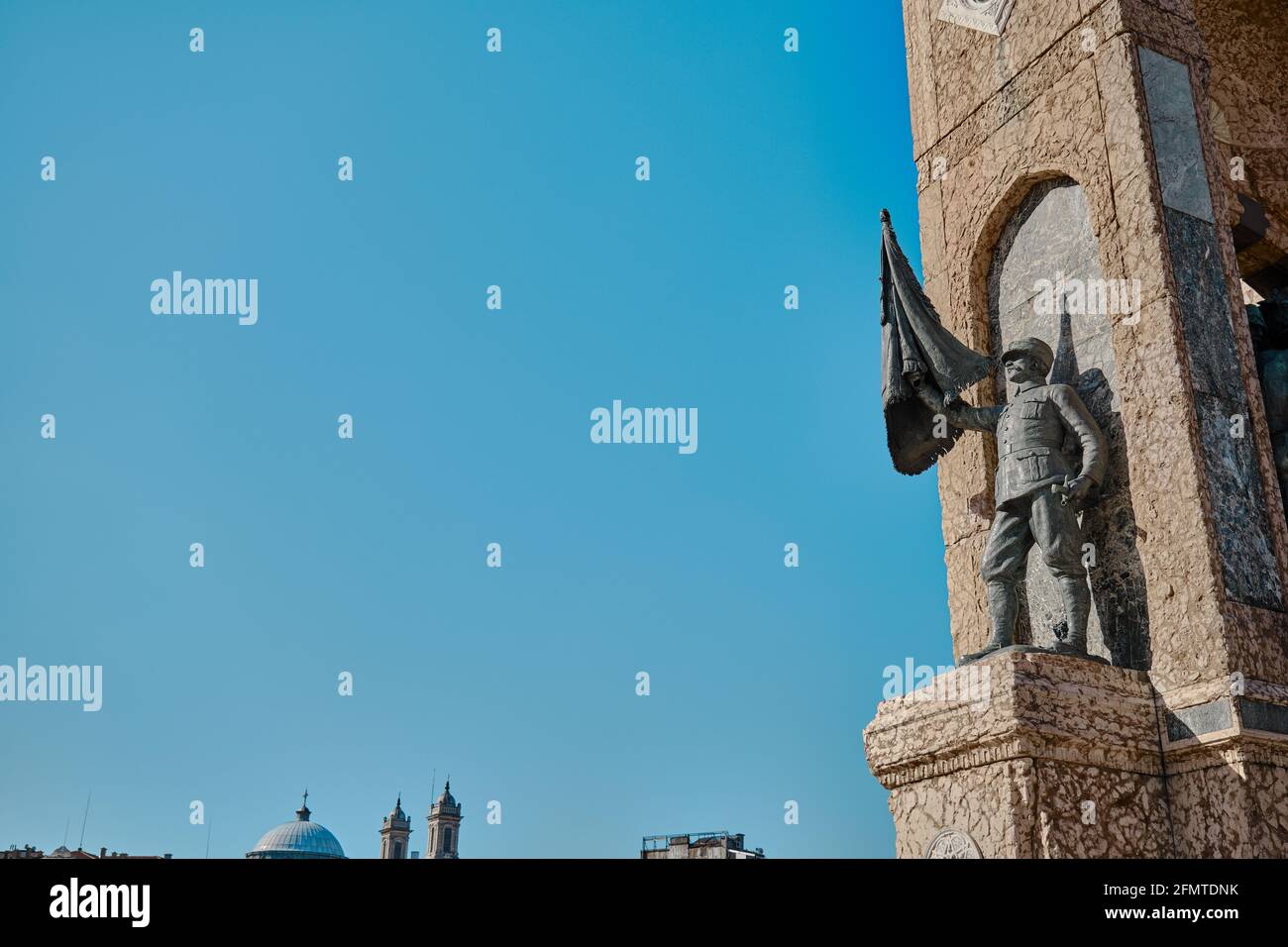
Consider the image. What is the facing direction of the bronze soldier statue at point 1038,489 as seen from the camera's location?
facing the viewer and to the left of the viewer
